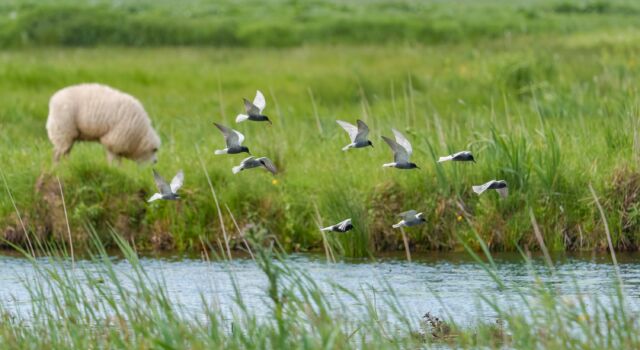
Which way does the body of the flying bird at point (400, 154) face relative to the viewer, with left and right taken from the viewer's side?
facing to the right of the viewer

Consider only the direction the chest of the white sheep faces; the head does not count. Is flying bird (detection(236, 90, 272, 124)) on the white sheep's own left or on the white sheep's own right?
on the white sheep's own right

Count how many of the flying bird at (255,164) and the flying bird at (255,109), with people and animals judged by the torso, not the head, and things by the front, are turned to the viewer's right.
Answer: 2

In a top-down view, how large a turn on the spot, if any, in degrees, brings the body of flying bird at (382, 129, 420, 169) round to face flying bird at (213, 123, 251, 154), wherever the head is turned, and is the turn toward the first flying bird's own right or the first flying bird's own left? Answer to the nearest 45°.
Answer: approximately 180°

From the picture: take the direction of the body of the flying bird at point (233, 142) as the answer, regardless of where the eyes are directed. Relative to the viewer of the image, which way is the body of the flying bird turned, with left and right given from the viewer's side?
facing to the right of the viewer

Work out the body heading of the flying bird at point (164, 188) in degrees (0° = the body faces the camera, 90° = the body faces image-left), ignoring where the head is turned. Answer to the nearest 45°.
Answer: approximately 270°
